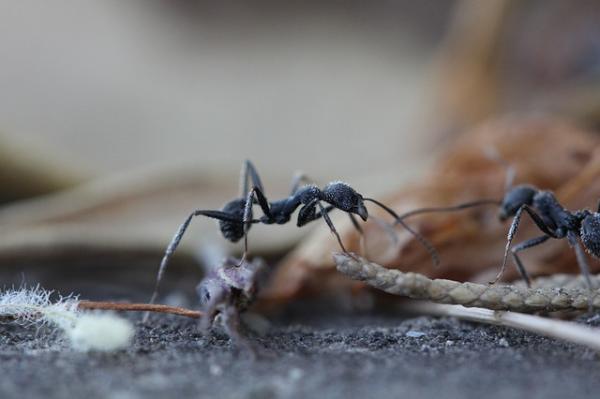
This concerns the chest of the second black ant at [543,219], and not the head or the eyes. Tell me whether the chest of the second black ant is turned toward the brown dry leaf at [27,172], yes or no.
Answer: yes

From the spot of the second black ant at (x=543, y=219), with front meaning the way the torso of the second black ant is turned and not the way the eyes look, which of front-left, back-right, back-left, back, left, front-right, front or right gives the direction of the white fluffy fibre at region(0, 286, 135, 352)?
front-left

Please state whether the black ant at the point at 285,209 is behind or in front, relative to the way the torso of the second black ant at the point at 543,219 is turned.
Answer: in front

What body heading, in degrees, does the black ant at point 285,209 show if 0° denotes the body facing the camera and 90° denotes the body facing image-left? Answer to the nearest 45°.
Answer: approximately 270°

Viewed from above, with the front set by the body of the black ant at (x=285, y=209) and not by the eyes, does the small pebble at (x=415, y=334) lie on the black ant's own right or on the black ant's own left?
on the black ant's own right

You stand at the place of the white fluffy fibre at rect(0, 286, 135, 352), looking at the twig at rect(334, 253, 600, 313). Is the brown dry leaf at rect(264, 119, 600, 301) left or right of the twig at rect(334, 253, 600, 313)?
left

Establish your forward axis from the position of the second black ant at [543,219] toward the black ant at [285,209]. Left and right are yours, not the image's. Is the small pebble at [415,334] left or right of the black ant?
left

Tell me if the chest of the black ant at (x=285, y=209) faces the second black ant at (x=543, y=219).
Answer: yes

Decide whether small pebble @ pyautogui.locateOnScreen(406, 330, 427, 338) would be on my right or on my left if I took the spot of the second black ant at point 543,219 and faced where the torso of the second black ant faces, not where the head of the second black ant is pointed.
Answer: on my left

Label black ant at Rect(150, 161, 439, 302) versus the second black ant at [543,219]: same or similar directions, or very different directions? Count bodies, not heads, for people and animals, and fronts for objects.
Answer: very different directions

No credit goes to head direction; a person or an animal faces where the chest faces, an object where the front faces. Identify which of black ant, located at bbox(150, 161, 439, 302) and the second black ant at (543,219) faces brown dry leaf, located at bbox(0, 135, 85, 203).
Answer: the second black ant

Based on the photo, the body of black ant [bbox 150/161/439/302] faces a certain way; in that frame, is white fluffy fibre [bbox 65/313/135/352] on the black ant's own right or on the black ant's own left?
on the black ant's own right

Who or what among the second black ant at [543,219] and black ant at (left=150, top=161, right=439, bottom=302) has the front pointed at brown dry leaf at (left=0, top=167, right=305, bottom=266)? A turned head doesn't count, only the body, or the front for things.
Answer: the second black ant

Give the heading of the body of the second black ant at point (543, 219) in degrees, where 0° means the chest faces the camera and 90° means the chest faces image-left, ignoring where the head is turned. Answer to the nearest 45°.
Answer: approximately 90°
